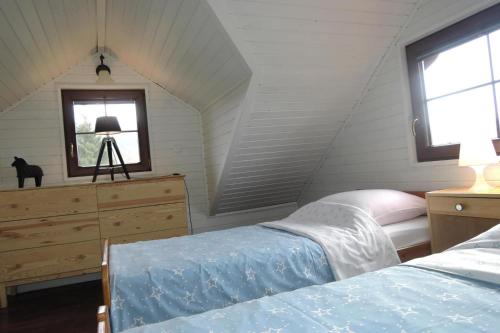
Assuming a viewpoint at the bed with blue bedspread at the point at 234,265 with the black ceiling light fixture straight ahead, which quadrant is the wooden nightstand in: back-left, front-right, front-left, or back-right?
back-right

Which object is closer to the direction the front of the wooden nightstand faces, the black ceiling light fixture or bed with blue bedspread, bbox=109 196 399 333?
the bed with blue bedspread

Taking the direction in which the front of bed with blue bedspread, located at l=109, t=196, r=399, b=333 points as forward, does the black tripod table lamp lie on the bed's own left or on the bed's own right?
on the bed's own right

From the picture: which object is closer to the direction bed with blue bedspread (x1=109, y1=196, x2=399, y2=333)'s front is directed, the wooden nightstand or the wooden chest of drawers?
the wooden chest of drawers

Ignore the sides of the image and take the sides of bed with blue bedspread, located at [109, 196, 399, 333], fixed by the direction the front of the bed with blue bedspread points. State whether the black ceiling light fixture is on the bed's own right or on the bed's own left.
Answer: on the bed's own right

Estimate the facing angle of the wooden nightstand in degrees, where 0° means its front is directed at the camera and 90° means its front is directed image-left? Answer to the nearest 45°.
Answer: approximately 45°

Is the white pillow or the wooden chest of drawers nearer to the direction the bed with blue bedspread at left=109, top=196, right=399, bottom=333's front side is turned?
the wooden chest of drawers

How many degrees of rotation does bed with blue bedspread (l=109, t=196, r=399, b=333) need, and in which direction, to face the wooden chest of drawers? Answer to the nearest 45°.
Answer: approximately 90° to its right
